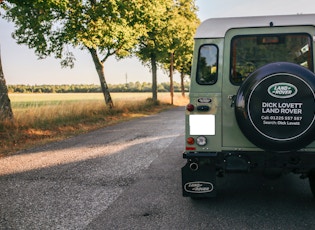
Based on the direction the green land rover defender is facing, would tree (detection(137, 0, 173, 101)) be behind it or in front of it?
in front

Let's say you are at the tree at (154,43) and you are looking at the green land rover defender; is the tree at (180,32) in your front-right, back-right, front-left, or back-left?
back-left

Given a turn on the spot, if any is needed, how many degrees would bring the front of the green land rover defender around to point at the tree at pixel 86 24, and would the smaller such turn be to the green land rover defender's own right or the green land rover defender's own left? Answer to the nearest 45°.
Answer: approximately 45° to the green land rover defender's own left

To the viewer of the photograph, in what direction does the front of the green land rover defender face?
facing away from the viewer
